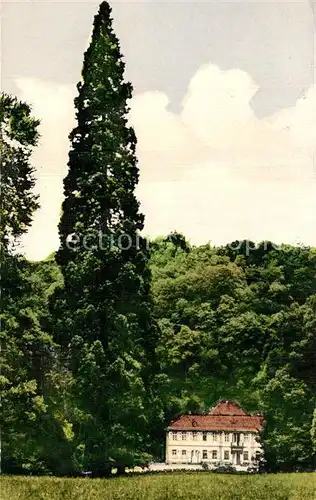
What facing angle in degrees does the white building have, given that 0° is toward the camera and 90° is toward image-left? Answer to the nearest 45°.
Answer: approximately 0°
